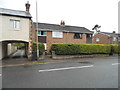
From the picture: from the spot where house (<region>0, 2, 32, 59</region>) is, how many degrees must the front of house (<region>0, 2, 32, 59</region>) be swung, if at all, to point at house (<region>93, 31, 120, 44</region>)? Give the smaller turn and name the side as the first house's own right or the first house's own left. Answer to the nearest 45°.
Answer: approximately 135° to the first house's own left

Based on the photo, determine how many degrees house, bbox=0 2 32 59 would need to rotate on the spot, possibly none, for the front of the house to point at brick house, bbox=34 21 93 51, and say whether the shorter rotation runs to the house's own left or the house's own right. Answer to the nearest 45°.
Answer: approximately 135° to the house's own left

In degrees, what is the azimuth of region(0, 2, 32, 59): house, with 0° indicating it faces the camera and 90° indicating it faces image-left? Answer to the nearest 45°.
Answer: approximately 0°

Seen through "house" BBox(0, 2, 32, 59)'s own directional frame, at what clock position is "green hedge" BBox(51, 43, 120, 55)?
The green hedge is roughly at 9 o'clock from the house.

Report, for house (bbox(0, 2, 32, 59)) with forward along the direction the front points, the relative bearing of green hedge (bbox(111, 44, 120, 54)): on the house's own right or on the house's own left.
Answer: on the house's own left
